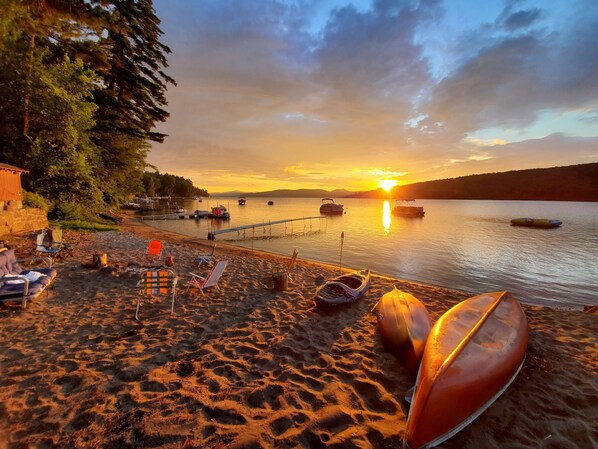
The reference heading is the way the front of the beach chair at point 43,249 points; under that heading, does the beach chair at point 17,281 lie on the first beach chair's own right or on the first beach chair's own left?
on the first beach chair's own right

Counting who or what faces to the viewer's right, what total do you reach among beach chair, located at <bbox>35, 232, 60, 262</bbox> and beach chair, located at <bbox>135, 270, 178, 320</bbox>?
1

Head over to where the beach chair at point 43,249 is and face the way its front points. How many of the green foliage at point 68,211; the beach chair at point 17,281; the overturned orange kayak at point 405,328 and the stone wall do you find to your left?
2

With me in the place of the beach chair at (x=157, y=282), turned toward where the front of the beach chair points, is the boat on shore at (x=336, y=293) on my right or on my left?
on my right

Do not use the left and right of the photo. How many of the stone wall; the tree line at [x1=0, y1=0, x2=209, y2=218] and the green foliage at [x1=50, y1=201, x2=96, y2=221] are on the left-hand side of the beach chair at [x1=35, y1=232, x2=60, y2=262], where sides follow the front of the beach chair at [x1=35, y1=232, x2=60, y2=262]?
3

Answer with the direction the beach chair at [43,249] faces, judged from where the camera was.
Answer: facing to the right of the viewer

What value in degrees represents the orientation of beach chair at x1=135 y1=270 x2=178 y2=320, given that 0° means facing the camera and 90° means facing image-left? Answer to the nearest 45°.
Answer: approximately 180°

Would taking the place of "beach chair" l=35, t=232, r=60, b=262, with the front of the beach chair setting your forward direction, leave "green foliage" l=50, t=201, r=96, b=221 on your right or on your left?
on your left

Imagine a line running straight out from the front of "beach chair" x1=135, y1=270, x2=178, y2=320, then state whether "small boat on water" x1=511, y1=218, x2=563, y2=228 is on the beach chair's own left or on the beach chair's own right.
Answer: on the beach chair's own right

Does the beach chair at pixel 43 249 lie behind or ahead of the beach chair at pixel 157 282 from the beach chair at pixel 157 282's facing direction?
ahead

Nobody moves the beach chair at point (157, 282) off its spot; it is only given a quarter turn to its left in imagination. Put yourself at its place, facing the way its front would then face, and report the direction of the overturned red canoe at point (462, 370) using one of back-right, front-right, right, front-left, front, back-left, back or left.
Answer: back-left

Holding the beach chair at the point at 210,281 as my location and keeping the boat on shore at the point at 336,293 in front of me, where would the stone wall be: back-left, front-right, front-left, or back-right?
back-left

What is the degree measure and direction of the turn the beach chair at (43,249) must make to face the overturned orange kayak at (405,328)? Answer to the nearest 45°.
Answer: approximately 45° to its right

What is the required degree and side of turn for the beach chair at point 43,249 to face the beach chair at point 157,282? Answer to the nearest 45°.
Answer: approximately 90° to its right

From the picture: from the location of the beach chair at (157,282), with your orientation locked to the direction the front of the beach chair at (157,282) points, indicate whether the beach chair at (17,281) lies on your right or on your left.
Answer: on your left

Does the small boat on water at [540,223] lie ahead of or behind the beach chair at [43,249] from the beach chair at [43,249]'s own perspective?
ahead
